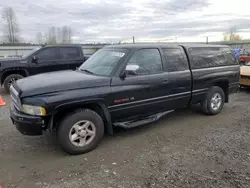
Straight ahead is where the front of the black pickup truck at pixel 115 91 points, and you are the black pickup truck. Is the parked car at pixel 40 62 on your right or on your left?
on your right

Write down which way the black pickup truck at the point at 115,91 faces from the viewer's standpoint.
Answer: facing the viewer and to the left of the viewer
